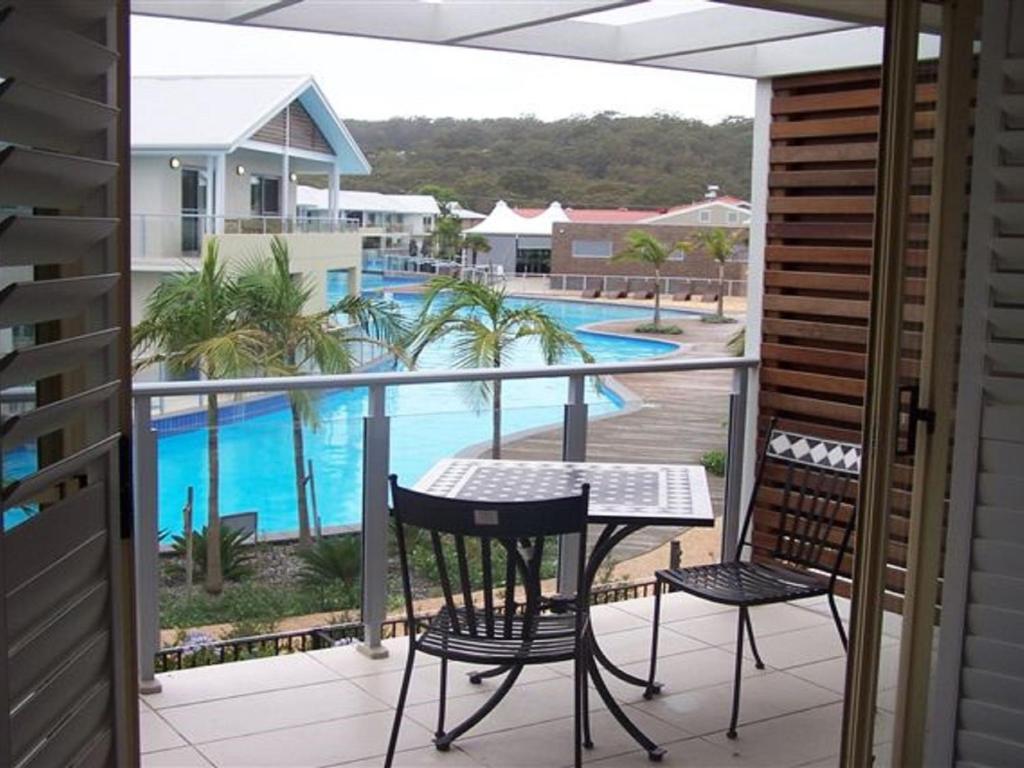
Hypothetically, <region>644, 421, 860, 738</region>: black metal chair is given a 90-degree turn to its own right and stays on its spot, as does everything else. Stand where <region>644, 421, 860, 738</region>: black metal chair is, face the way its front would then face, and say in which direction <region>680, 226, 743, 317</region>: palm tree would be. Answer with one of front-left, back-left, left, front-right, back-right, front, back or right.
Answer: front-right

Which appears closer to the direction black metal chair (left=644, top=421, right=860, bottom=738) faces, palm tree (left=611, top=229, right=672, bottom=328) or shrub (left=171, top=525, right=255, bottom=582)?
the shrub

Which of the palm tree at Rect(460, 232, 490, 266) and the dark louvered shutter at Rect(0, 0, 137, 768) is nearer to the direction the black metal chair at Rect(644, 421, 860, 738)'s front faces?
the dark louvered shutter

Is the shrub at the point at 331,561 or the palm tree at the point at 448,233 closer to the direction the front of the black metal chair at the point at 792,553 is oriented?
the shrub

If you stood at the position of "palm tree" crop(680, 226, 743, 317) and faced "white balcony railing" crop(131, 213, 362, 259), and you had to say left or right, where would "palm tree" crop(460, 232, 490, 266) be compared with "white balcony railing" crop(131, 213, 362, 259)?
right

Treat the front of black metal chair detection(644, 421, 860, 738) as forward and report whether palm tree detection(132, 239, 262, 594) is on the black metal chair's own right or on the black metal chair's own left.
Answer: on the black metal chair's own right

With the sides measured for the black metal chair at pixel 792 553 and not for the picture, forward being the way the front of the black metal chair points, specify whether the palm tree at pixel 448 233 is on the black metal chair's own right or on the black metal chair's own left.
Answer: on the black metal chair's own right

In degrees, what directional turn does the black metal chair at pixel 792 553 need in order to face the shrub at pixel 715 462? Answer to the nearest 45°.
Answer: approximately 135° to its right
